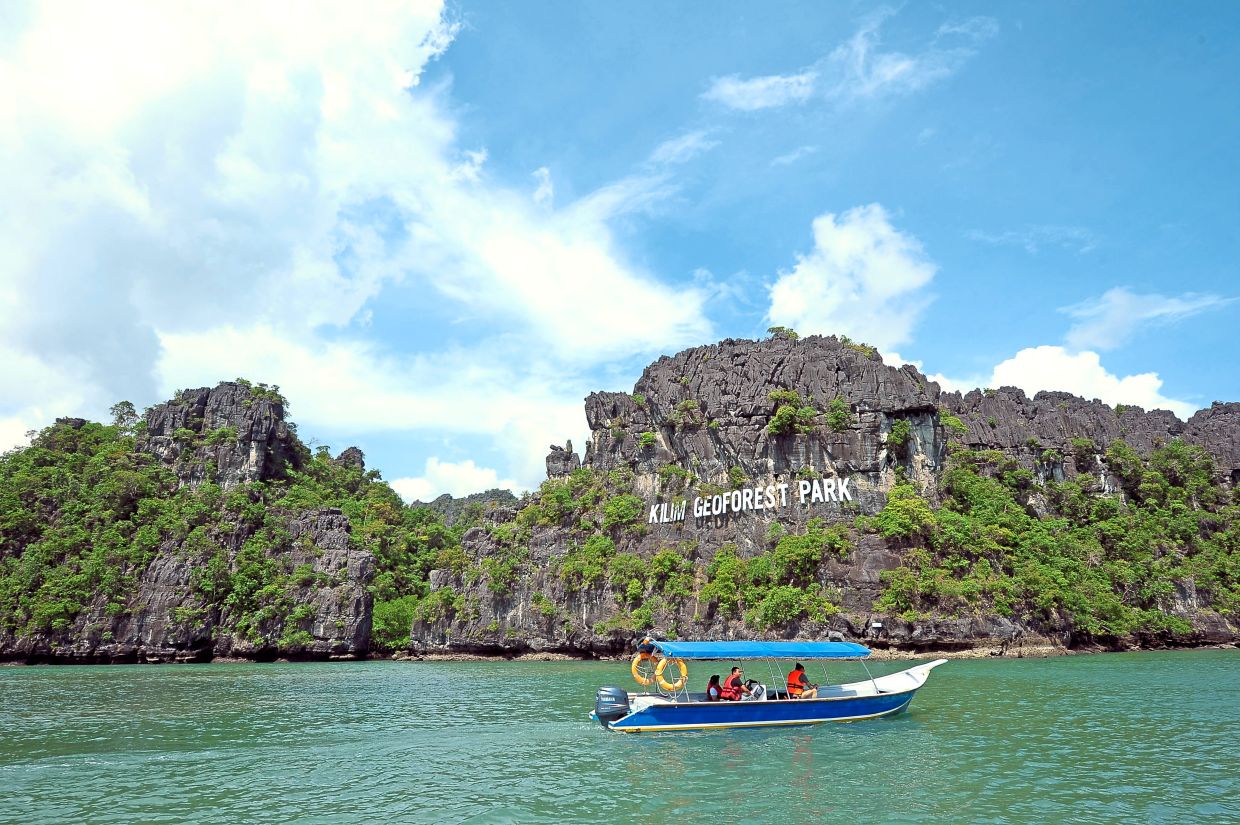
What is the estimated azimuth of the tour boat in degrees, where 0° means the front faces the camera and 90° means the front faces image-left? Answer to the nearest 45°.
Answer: approximately 270°
